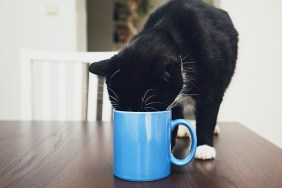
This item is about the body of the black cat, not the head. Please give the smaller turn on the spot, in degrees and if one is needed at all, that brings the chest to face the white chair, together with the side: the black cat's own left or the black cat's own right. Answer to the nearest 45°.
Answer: approximately 90° to the black cat's own right

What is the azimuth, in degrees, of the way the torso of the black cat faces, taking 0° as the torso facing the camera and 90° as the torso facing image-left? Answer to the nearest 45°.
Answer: approximately 45°
